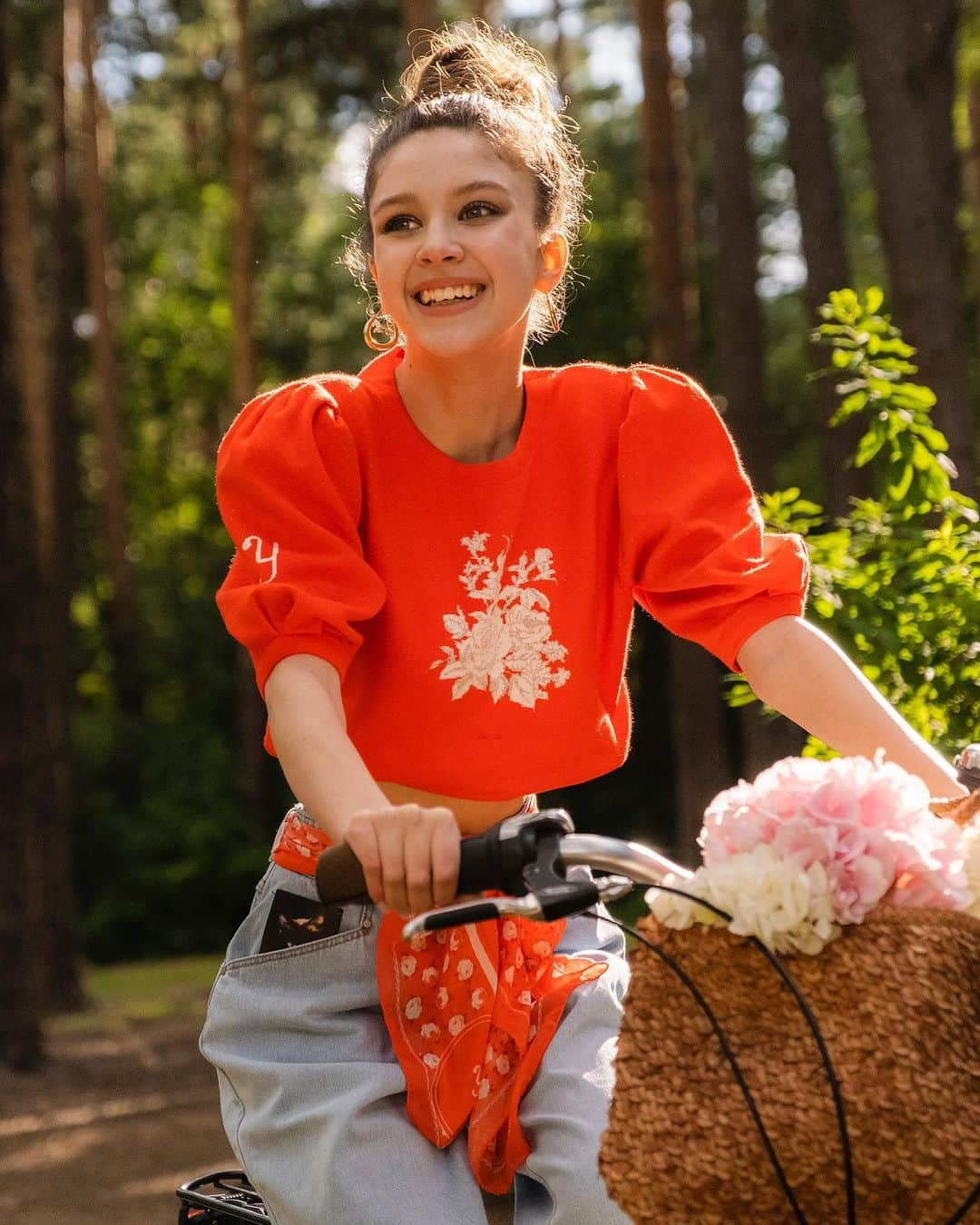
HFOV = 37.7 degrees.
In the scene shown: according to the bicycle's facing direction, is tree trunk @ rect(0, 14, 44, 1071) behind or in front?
behind

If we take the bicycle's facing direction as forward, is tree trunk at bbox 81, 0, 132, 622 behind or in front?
behind

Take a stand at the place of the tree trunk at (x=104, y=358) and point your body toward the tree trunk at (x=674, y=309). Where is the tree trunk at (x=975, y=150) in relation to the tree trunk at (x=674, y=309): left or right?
left

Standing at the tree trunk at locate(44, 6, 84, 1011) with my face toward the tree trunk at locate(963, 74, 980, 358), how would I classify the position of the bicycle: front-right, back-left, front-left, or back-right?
front-right

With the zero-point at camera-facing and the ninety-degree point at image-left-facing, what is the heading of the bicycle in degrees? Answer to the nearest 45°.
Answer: approximately 315°

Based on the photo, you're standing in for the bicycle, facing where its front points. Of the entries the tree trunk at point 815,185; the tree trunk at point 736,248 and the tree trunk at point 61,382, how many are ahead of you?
0

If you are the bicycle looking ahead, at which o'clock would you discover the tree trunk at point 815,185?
The tree trunk is roughly at 8 o'clock from the bicycle.

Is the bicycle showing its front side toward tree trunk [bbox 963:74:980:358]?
no

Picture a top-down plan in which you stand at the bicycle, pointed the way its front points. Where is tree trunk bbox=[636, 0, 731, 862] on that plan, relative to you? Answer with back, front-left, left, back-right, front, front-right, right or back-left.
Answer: back-left

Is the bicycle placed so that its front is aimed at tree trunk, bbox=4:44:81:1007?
no

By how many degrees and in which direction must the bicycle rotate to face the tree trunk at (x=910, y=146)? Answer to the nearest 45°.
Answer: approximately 135° to its left

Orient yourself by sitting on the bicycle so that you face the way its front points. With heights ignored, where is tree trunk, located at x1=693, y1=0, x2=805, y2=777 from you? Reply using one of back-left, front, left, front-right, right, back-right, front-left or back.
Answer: back-left

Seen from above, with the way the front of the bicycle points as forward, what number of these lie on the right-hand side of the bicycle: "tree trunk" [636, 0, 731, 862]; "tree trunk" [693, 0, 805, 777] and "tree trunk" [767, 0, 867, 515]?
0
